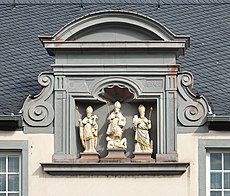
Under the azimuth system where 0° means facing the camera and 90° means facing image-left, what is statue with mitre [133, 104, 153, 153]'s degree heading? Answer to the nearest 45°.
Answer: approximately 0°

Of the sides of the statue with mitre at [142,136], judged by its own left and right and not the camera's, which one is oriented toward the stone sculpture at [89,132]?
right
